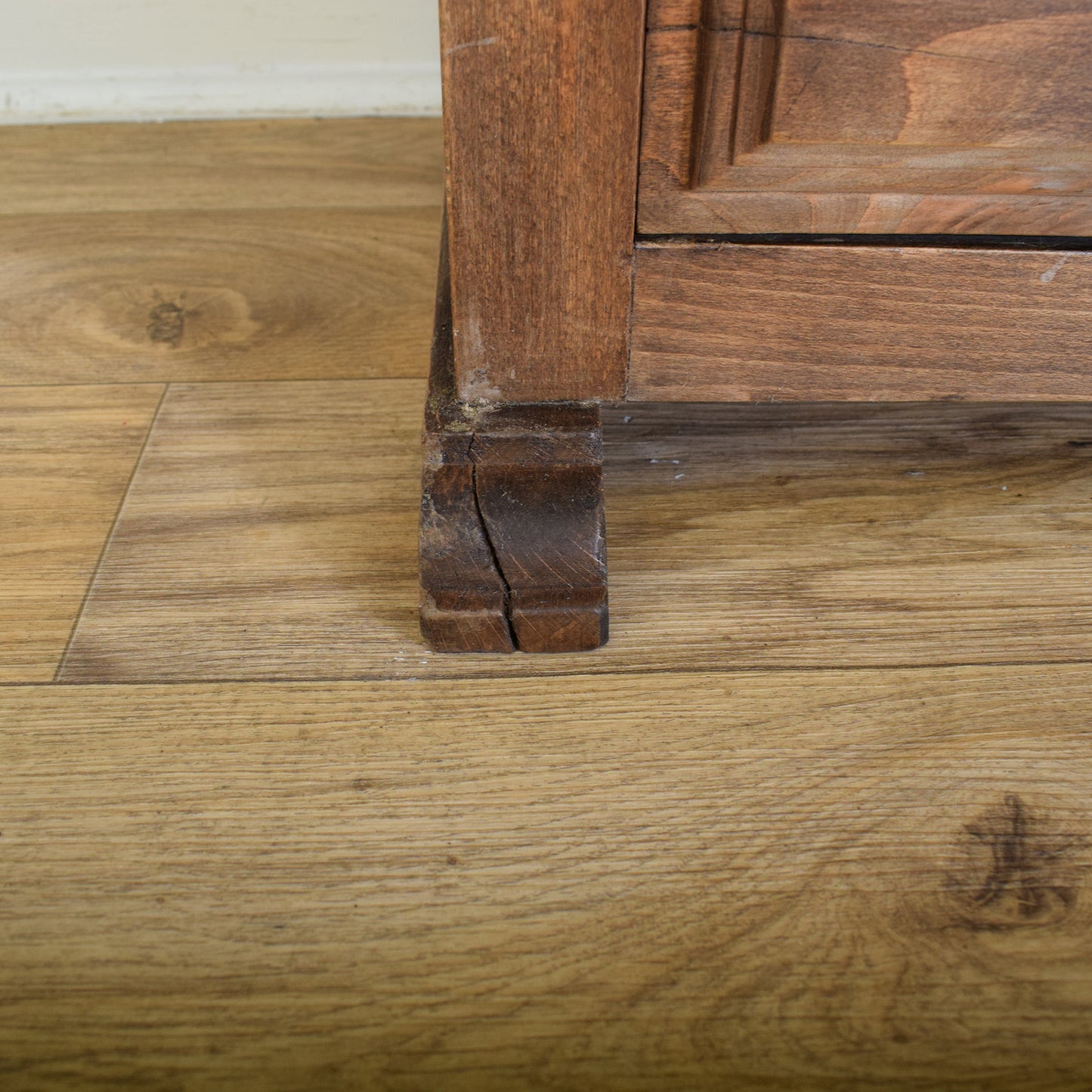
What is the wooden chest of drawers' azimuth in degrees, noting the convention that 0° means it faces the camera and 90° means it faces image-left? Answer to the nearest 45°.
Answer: approximately 0°
